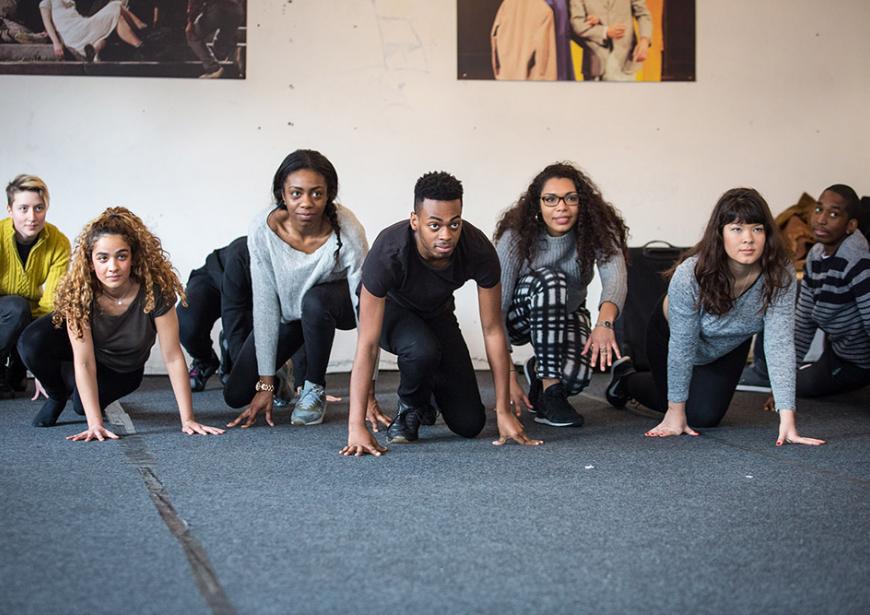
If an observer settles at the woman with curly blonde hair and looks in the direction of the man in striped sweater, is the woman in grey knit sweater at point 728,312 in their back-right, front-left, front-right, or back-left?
front-right

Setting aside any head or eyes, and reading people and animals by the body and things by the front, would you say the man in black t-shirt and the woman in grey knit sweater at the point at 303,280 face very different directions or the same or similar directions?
same or similar directions

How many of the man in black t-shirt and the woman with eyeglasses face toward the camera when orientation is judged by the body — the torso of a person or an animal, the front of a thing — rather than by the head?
2

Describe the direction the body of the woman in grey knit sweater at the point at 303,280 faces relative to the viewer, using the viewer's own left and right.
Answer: facing the viewer

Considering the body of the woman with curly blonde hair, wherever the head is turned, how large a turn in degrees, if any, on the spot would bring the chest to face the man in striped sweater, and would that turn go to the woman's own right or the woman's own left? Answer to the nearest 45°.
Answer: approximately 90° to the woman's own left

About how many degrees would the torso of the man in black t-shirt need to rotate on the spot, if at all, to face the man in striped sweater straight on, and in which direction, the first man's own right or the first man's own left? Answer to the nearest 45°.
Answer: approximately 135° to the first man's own left

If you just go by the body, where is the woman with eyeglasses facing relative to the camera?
toward the camera

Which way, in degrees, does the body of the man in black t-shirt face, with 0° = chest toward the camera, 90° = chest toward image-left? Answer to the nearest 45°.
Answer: approximately 0°

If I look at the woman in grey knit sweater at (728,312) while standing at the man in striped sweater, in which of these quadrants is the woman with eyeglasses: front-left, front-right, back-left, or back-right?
front-right

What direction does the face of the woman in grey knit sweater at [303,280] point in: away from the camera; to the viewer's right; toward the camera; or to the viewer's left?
toward the camera

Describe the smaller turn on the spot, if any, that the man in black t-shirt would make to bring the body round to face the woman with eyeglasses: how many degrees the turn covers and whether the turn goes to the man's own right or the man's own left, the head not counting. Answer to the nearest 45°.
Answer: approximately 135° to the man's own left
